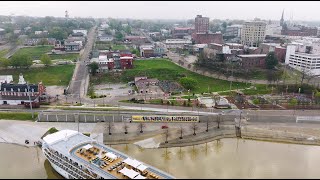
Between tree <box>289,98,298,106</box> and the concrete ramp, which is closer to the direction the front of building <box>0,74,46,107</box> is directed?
the concrete ramp

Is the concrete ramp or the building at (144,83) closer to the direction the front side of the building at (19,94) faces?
the concrete ramp

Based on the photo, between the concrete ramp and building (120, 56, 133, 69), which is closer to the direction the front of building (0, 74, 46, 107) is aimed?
the concrete ramp

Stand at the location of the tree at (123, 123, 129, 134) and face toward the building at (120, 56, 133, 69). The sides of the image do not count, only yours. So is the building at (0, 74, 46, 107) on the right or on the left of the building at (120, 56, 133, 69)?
left

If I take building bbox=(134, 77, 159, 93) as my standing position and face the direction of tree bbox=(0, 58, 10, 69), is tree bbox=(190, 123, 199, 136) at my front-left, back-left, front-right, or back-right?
back-left

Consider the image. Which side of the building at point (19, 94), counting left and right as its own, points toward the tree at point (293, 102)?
left

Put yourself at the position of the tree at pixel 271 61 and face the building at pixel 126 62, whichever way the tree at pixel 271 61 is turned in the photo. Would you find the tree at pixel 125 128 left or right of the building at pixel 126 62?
left

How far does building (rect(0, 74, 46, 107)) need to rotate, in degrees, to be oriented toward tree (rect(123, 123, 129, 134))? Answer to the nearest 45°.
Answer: approximately 45° to its left

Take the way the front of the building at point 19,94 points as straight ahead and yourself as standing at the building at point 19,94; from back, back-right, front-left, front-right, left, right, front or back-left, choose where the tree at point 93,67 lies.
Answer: back-left

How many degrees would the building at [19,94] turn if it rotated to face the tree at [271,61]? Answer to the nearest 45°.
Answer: approximately 90° to its left

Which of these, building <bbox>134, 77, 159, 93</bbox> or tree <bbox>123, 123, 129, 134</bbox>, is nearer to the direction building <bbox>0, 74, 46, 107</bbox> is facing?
the tree

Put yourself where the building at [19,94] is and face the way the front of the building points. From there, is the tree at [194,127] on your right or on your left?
on your left

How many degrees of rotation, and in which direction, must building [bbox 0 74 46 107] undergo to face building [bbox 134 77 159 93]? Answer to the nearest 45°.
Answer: approximately 90° to its left

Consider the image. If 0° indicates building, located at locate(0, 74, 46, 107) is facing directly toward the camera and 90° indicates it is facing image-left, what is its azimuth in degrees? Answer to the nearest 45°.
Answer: approximately 0°
